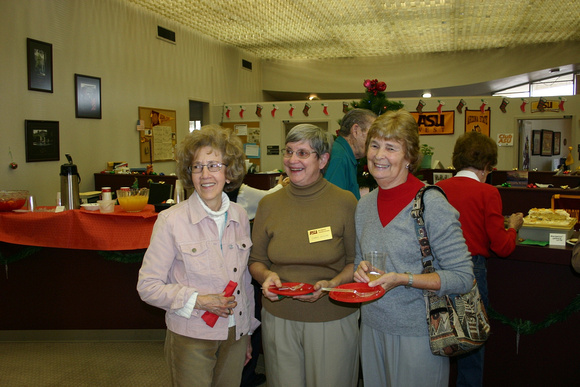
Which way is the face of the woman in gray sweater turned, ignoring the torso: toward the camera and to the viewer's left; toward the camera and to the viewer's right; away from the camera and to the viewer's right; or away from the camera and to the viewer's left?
toward the camera and to the viewer's left

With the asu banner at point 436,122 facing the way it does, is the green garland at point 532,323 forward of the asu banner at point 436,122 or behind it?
forward

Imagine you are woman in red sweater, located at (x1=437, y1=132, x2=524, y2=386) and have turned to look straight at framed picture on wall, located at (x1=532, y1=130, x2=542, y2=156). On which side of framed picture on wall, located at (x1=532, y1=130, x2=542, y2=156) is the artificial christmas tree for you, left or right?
left

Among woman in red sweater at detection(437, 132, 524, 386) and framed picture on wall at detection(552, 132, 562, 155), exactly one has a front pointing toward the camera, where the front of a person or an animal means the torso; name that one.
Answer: the framed picture on wall

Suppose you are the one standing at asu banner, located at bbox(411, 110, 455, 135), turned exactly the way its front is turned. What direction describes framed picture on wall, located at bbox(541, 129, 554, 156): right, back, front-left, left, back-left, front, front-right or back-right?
back-left

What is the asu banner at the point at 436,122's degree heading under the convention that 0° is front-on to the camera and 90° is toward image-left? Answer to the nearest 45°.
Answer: approximately 0°

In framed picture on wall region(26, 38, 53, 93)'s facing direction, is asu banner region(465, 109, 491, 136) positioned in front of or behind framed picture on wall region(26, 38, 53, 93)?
in front

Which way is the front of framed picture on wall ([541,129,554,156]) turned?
toward the camera

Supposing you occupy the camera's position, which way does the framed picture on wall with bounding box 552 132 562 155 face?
facing the viewer

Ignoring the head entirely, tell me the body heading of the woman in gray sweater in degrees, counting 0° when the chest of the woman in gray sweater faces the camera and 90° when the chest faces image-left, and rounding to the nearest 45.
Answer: approximately 45°

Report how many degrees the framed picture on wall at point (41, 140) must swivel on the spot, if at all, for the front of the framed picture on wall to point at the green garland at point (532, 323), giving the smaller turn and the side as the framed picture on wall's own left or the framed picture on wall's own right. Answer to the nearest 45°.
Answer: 0° — it already faces it

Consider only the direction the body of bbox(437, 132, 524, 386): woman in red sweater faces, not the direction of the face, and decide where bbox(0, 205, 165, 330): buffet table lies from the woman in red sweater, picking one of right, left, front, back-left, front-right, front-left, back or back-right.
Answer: back-left

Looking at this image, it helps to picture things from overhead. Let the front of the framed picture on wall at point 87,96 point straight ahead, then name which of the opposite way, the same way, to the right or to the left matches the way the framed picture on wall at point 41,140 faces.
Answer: the same way

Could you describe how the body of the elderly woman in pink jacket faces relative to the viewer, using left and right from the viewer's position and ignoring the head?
facing the viewer and to the right of the viewer

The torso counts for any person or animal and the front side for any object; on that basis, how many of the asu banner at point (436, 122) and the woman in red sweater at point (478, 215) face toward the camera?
1

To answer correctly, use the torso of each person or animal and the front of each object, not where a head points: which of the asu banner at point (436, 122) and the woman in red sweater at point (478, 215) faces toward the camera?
the asu banner

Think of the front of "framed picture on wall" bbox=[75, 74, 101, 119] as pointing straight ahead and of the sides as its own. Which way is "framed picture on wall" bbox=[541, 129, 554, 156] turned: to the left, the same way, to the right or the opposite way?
to the right
